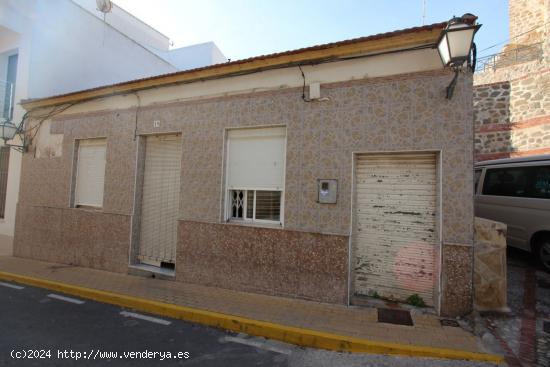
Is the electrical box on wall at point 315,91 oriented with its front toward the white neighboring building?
no

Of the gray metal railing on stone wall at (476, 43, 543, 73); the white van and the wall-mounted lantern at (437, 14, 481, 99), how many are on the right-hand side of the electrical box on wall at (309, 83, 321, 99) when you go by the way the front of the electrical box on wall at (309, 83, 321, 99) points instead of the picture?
0

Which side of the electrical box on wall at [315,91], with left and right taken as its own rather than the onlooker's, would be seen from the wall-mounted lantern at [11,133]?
right

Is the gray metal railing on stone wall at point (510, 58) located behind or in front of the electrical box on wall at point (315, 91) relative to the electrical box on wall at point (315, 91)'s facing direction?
behind

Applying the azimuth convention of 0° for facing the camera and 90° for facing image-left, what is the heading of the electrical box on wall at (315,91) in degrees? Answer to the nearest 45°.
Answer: approximately 0°

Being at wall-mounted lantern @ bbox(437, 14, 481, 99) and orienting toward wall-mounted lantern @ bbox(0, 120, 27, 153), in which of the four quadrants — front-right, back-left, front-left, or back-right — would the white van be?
back-right

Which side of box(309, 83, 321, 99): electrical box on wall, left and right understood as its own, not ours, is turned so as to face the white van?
left

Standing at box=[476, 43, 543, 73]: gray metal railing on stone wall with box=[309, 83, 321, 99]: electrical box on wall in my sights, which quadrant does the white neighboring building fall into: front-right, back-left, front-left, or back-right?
front-right

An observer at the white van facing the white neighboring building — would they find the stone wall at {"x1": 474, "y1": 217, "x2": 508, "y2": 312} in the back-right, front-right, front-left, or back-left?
front-left

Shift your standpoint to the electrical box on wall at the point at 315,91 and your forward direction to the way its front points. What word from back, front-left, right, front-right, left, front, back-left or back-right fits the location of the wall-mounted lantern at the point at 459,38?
front-left
